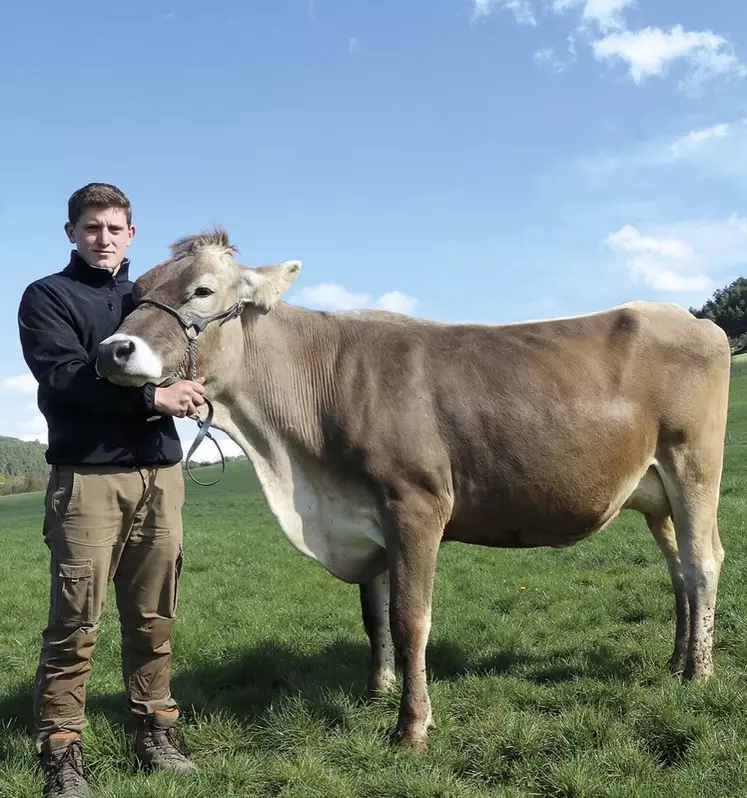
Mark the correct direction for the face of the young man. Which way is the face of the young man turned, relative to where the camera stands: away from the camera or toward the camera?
toward the camera

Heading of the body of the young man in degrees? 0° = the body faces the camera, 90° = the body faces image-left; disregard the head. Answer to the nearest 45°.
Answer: approximately 315°
